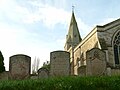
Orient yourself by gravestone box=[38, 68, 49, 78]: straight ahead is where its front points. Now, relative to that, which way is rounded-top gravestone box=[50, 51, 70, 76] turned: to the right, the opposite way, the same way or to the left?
the same way

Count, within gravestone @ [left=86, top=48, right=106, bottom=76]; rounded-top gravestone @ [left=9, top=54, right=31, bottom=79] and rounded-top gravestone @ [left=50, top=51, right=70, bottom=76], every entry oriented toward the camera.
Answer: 3

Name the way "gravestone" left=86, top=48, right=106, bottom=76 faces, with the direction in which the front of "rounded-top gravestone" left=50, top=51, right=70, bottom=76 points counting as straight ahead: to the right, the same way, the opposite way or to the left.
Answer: the same way

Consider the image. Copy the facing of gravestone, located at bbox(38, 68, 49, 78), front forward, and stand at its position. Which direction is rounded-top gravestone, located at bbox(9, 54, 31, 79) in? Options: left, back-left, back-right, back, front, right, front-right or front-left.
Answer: front-right

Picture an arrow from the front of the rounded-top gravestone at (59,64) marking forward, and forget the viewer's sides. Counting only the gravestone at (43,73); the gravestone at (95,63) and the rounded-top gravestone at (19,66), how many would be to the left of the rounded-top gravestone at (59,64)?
1

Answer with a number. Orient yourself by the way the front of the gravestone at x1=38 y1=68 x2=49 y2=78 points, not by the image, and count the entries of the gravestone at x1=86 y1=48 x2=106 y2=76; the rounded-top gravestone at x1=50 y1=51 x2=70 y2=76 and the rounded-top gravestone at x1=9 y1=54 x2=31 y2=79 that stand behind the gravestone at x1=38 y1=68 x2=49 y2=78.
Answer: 0

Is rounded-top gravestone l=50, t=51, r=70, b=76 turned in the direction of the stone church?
no

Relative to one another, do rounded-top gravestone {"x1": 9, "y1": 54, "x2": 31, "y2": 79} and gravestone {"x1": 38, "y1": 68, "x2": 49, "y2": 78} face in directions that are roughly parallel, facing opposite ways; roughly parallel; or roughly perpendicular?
roughly parallel

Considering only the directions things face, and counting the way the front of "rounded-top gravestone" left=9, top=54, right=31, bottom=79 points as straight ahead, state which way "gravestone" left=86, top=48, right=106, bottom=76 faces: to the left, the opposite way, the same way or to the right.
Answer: the same way

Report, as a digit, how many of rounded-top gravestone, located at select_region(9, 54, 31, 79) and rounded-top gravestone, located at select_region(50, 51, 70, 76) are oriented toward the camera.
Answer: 2

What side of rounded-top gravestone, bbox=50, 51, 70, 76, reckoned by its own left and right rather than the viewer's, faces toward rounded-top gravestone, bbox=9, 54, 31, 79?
right

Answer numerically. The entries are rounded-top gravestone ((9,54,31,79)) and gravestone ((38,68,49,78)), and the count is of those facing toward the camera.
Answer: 2

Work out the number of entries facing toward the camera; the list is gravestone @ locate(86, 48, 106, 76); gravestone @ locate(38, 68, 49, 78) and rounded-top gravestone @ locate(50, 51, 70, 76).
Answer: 3

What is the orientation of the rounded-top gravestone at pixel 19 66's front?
toward the camera

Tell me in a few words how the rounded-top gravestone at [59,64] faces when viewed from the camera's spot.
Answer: facing the viewer

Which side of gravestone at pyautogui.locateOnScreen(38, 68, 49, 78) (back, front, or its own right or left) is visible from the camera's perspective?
front
